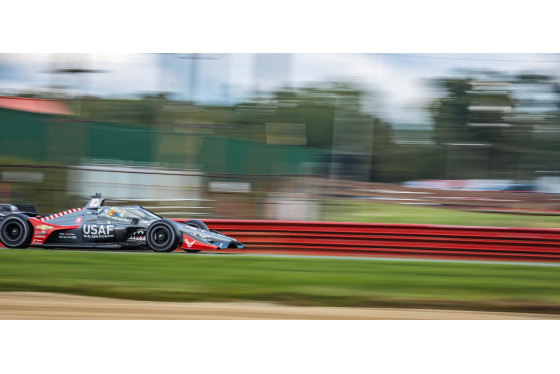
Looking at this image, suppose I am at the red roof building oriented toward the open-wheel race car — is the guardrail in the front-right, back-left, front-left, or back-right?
front-left

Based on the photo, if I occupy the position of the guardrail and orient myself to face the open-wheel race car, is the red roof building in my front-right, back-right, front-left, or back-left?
front-right

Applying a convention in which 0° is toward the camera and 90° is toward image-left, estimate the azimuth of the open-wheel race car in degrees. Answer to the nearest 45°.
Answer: approximately 270°

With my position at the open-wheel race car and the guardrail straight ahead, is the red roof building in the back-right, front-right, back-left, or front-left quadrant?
back-left

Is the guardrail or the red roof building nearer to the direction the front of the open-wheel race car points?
the guardrail

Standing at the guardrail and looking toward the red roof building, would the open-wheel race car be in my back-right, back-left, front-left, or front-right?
front-left

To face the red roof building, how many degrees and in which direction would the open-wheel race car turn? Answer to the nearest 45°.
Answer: approximately 135° to its left

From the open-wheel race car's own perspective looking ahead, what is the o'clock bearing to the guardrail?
The guardrail is roughly at 12 o'clock from the open-wheel race car.
